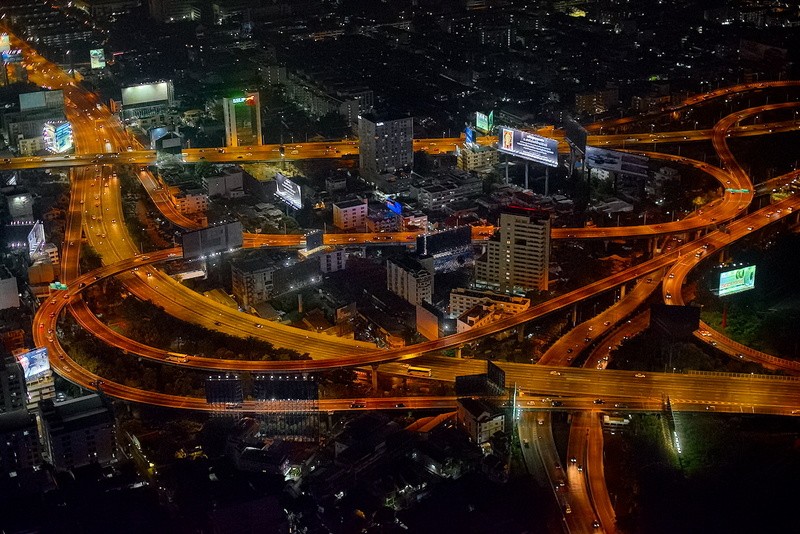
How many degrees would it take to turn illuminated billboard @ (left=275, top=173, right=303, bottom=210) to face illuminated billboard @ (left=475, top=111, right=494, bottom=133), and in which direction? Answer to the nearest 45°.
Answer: approximately 180°

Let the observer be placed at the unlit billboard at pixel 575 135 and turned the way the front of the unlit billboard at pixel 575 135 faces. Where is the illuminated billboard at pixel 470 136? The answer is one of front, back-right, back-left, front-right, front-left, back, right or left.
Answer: front-right

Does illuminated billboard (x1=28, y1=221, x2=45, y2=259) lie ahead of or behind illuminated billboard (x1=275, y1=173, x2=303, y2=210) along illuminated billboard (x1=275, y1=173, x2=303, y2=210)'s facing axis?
ahead

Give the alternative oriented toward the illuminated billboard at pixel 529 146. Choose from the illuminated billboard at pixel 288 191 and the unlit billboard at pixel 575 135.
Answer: the unlit billboard

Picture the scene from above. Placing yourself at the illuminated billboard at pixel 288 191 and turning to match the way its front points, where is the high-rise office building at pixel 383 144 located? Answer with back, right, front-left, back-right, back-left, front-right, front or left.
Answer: back

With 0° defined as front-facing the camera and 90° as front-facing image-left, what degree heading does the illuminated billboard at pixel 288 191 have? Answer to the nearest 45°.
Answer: approximately 45°

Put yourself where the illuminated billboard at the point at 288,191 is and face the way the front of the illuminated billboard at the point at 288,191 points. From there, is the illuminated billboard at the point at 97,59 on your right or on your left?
on your right

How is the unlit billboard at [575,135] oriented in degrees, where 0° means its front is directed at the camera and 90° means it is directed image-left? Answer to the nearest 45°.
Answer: approximately 45°

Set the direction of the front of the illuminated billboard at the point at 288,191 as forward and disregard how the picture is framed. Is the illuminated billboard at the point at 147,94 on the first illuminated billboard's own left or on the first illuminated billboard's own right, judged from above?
on the first illuminated billboard's own right

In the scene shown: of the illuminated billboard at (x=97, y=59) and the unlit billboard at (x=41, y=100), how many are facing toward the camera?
2

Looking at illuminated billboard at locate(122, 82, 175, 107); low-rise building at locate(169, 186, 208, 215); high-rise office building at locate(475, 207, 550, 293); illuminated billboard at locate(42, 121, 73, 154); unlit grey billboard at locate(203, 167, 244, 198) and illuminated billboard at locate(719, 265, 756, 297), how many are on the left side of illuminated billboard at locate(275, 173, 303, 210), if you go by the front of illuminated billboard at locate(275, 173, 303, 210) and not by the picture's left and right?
2

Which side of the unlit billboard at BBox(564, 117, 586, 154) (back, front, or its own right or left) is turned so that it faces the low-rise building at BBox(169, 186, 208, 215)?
front

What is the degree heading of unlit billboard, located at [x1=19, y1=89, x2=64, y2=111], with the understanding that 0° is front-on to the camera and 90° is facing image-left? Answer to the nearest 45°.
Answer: approximately 0°

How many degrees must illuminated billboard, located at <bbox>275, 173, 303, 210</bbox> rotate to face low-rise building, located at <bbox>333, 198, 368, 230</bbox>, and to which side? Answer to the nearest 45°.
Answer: approximately 90° to its left

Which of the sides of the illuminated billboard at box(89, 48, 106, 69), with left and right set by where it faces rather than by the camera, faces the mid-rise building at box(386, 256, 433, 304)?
front

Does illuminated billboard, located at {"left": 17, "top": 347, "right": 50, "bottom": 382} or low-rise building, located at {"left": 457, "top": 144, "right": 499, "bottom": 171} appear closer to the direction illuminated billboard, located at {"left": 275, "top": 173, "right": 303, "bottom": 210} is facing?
the illuminated billboard
